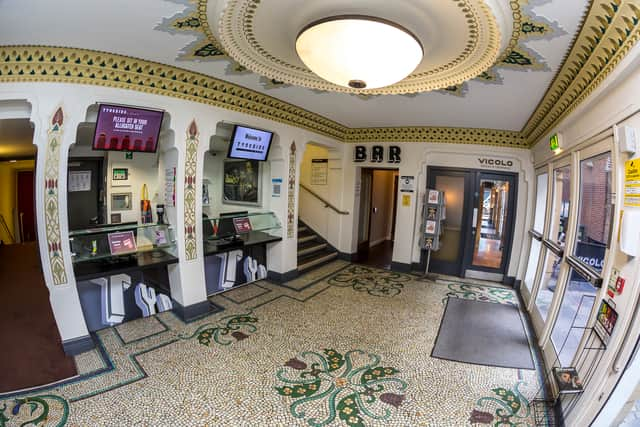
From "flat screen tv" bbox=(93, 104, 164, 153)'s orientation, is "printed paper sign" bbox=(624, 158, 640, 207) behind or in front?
in front

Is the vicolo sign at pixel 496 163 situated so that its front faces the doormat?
yes

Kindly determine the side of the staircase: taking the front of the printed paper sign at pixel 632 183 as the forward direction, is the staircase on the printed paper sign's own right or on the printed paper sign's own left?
on the printed paper sign's own right

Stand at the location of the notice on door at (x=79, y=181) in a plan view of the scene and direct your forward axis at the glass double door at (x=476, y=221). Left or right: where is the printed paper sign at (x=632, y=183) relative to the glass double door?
right

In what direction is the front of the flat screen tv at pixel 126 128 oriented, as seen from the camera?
facing the viewer and to the right of the viewer

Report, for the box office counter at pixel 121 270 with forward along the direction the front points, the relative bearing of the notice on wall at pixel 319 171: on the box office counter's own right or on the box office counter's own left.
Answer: on the box office counter's own left

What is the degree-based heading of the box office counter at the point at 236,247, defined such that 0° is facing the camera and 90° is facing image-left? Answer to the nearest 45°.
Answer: approximately 315°

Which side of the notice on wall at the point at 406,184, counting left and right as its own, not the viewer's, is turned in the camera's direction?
front

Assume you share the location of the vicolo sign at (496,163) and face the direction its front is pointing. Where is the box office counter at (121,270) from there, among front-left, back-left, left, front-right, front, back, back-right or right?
front-right

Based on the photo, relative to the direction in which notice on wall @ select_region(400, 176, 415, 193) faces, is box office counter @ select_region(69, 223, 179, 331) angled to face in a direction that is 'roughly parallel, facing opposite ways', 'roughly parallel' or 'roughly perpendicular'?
roughly perpendicular

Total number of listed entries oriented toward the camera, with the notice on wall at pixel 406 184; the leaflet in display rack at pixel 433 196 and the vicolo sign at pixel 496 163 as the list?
3

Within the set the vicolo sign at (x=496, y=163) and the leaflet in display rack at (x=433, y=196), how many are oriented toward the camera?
2

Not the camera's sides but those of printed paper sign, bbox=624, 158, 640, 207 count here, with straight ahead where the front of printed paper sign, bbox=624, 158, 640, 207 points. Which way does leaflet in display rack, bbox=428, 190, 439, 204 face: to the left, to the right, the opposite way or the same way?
to the left

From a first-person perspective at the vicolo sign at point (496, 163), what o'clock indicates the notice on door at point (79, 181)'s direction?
The notice on door is roughly at 2 o'clock from the vicolo sign.
